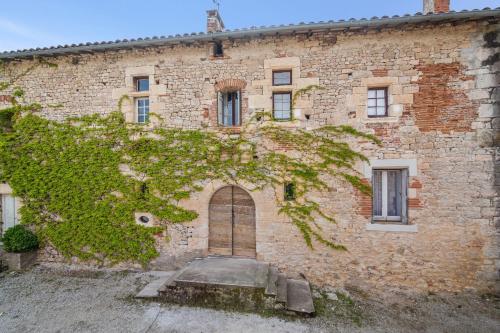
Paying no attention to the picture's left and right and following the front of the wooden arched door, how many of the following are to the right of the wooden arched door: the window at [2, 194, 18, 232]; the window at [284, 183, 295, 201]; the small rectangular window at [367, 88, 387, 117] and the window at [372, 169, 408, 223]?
1

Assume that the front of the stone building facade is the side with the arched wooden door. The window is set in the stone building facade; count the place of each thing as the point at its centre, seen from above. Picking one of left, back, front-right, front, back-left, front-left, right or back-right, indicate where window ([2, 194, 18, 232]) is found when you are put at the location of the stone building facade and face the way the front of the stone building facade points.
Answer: right

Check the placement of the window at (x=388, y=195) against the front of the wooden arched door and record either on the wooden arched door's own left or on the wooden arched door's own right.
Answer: on the wooden arched door's own left

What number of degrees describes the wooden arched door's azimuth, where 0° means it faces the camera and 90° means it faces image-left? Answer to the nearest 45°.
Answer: approximately 0°

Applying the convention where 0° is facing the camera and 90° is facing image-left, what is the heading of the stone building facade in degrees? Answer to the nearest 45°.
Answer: approximately 0°
